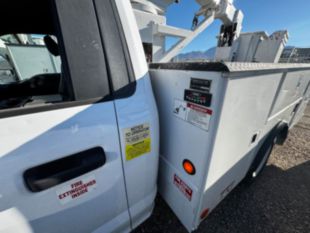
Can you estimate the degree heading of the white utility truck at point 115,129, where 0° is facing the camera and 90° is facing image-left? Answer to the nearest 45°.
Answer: approximately 45°
